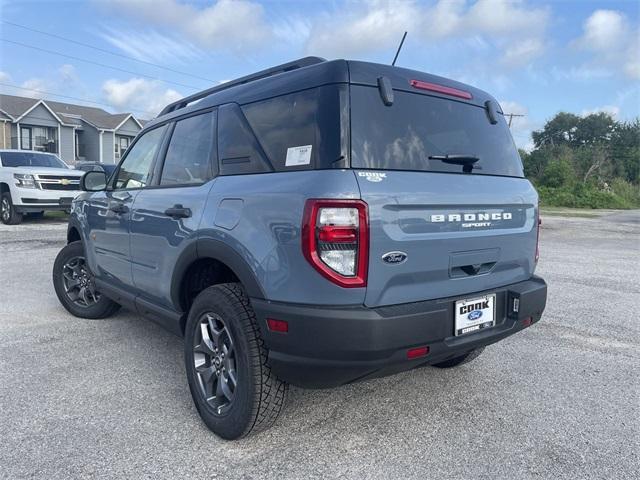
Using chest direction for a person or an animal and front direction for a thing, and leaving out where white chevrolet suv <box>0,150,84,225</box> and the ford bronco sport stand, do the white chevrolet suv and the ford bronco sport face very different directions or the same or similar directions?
very different directions

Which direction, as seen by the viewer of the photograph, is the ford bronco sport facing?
facing away from the viewer and to the left of the viewer

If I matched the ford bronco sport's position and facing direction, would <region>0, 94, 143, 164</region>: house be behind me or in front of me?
in front

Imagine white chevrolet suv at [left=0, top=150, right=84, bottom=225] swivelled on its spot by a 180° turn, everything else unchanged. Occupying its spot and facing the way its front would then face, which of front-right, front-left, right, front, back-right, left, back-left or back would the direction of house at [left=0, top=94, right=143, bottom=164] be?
front-right

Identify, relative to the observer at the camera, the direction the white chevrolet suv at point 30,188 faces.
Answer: facing the viewer and to the right of the viewer
